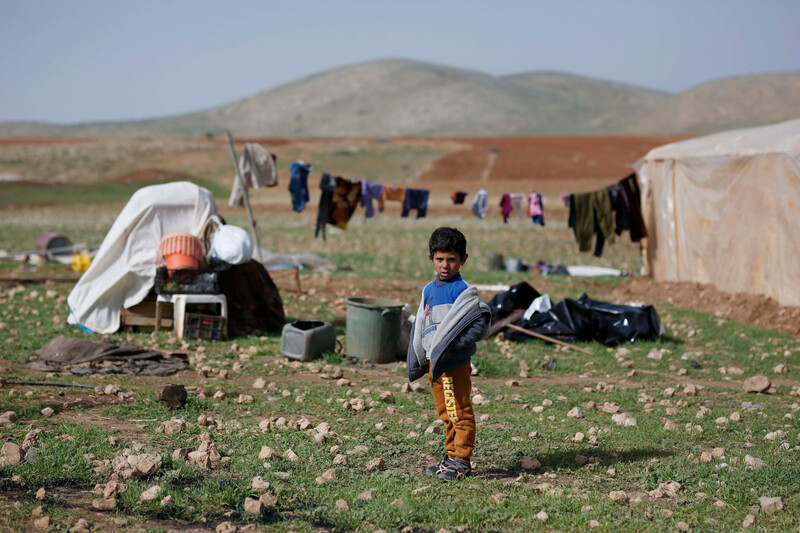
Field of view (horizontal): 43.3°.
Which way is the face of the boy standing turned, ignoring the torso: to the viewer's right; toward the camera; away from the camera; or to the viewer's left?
toward the camera

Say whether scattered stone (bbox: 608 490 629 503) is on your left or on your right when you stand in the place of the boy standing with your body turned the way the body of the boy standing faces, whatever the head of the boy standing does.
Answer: on your left

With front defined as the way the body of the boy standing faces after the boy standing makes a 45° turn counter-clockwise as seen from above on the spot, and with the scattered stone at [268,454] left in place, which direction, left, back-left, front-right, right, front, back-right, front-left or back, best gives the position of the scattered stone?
right

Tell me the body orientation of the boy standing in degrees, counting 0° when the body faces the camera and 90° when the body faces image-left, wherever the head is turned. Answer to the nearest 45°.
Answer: approximately 45°

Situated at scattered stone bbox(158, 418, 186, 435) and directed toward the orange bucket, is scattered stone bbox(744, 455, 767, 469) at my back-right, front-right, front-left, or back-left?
back-right

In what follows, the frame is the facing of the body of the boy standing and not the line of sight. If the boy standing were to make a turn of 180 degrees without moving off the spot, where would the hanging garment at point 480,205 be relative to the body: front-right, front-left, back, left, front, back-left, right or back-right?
front-left

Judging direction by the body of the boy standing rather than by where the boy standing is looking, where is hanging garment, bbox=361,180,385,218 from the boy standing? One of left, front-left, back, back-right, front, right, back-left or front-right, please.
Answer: back-right

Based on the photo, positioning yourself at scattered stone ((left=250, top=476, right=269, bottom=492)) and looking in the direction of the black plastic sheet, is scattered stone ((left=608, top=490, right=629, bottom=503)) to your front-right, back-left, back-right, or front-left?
front-right

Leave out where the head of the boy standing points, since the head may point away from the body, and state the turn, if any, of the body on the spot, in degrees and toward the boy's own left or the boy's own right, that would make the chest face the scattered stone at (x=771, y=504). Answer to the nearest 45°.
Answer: approximately 135° to the boy's own left

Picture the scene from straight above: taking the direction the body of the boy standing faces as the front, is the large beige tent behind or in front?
behind
